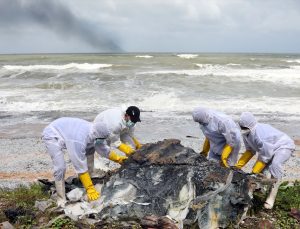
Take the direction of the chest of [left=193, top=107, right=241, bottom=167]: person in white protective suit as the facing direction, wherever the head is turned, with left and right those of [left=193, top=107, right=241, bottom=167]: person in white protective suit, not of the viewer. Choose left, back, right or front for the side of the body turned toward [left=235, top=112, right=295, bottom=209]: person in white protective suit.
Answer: left

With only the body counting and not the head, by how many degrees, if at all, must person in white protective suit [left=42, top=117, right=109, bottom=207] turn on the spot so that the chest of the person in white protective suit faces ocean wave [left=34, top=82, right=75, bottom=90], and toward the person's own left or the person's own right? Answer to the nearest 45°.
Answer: approximately 90° to the person's own left

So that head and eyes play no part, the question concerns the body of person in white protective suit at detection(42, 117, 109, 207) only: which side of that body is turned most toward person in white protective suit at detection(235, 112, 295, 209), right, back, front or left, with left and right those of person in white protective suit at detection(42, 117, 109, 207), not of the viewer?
front

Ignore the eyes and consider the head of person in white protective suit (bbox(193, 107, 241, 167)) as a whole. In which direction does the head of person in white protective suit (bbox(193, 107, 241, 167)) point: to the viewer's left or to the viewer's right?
to the viewer's left

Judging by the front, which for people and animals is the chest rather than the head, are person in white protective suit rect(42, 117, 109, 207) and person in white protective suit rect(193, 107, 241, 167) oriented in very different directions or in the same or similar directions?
very different directions

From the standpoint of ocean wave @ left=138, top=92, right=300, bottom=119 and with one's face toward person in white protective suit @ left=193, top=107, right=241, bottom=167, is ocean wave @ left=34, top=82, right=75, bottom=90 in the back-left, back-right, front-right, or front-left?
back-right

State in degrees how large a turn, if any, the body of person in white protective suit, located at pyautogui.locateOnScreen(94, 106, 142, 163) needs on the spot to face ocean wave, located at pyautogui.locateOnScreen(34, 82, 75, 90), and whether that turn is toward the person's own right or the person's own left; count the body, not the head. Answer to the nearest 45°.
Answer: approximately 135° to the person's own left

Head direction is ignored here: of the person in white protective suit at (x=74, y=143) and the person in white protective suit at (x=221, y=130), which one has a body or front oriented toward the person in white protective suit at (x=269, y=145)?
the person in white protective suit at (x=74, y=143)

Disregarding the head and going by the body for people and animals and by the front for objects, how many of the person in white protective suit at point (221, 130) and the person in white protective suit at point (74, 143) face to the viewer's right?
1

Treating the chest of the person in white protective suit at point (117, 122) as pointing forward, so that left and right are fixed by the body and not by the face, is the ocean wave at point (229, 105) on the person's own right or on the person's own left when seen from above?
on the person's own left

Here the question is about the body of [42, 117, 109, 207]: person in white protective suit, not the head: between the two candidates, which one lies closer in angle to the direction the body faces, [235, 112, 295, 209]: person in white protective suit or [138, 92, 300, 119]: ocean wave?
the person in white protective suit

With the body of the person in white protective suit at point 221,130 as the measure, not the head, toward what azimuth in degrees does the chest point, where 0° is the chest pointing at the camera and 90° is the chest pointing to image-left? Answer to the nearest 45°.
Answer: approximately 45°

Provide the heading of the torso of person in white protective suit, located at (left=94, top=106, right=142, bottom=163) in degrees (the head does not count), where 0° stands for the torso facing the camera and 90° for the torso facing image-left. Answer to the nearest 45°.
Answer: approximately 315°

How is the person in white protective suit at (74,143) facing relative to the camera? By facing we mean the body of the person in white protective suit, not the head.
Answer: to the viewer's right

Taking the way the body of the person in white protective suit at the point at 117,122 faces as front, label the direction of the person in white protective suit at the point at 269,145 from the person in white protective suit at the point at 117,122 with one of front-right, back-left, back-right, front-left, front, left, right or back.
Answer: front-left
